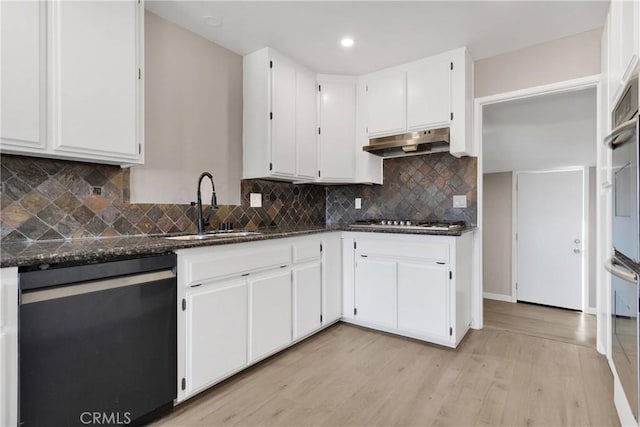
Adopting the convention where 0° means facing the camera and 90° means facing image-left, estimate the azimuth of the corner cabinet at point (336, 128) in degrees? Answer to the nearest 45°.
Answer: approximately 0°

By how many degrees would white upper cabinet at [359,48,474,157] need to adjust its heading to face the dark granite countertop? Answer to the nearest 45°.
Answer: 0° — it already faces it

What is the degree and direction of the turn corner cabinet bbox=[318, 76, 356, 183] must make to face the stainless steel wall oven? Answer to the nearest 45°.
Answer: approximately 45° to its left

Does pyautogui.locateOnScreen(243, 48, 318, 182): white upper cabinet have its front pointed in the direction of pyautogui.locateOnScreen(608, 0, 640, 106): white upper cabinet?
yes

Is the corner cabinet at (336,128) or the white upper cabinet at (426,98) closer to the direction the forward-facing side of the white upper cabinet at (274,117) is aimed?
the white upper cabinet

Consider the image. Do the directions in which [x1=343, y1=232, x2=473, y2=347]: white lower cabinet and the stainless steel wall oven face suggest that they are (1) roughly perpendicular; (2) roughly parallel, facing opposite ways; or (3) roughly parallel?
roughly perpendicular

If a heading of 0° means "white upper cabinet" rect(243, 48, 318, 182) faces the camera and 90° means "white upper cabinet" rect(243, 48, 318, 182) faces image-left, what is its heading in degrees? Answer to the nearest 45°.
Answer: approximately 315°

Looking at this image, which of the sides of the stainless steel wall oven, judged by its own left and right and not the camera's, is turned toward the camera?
left

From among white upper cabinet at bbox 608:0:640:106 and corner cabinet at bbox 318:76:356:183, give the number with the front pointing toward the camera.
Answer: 1

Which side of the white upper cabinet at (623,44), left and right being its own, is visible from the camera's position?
left
